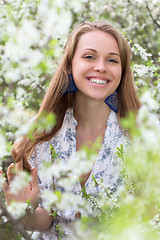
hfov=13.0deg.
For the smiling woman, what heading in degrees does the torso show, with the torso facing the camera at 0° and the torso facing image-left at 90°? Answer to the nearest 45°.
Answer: approximately 0°
